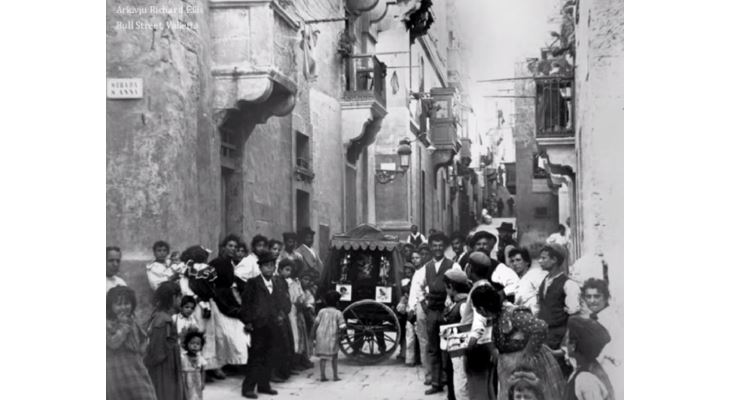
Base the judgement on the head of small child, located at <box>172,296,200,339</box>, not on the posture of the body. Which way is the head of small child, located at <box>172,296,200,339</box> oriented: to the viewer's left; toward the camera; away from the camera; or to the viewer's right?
toward the camera

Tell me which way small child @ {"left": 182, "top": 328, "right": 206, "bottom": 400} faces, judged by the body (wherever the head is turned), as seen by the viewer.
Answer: toward the camera

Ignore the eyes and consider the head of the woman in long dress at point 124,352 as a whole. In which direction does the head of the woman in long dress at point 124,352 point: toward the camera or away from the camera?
toward the camera

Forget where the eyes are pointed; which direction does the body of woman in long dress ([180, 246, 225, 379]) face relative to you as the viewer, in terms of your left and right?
facing the viewer and to the right of the viewer

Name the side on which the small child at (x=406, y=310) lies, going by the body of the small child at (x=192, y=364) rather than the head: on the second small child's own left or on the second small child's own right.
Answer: on the second small child's own left

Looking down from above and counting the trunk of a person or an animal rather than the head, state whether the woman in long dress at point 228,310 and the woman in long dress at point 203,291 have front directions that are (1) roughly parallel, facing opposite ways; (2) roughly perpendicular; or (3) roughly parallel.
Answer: roughly parallel

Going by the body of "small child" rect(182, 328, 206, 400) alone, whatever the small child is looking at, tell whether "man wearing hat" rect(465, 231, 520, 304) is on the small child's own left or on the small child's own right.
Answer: on the small child's own left

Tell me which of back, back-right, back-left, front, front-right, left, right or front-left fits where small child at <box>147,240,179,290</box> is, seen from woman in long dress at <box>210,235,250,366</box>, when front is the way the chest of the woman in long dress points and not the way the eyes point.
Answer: back-right

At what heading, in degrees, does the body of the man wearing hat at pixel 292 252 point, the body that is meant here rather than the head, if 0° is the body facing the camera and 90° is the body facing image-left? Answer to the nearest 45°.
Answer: approximately 0°

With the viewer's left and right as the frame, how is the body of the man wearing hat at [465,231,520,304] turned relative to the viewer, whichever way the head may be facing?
facing the viewer and to the left of the viewer
